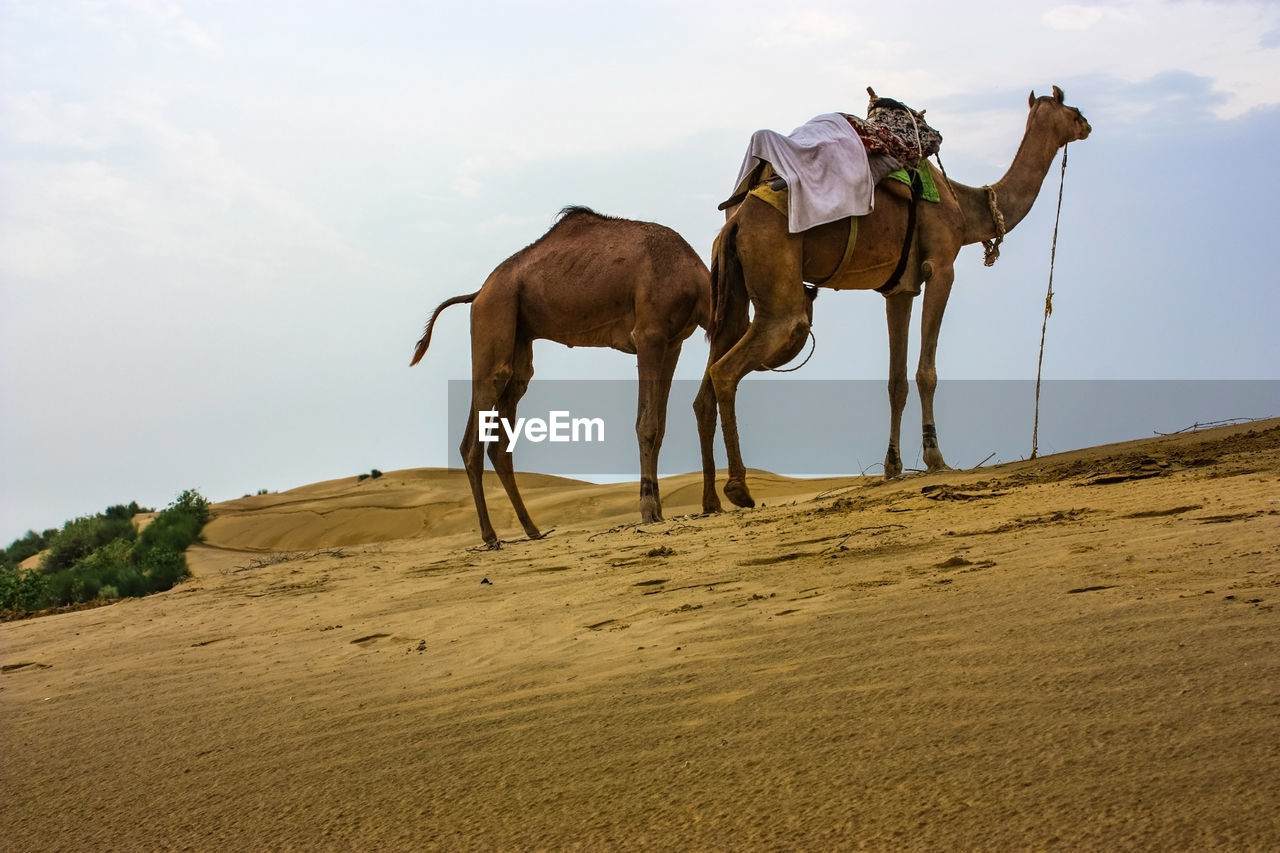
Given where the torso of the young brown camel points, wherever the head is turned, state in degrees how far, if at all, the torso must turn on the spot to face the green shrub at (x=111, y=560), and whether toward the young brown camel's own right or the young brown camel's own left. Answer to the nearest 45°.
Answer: approximately 135° to the young brown camel's own left

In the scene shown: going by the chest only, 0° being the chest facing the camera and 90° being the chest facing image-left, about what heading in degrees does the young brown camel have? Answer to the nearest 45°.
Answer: approximately 270°

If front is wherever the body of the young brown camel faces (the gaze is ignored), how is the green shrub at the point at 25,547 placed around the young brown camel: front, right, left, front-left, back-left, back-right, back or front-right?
back-left

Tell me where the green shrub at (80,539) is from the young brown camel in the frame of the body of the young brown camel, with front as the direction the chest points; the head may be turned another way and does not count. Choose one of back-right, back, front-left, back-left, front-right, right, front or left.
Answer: back-left

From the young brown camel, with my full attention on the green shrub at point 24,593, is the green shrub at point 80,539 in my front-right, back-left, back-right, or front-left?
front-right

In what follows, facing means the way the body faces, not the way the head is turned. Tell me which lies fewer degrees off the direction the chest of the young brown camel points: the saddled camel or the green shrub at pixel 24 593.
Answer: the saddled camel

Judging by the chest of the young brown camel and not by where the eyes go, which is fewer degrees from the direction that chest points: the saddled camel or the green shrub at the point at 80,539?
the saddled camel
